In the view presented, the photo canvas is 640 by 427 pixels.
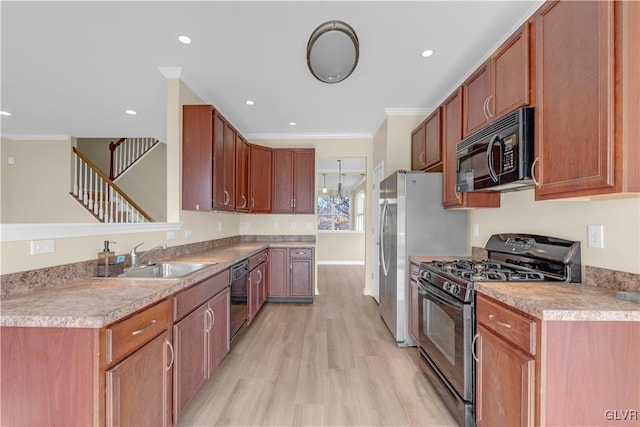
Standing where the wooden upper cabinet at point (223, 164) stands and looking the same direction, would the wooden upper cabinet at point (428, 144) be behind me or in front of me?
in front

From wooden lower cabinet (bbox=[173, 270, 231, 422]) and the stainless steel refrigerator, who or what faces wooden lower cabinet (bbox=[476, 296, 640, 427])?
wooden lower cabinet (bbox=[173, 270, 231, 422])

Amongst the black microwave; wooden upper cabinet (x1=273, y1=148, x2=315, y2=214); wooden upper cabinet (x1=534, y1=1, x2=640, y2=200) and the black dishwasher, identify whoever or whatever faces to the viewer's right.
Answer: the black dishwasher

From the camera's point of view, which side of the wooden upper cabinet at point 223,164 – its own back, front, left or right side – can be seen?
right

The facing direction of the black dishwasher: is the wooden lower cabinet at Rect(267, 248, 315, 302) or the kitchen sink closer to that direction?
the wooden lower cabinet

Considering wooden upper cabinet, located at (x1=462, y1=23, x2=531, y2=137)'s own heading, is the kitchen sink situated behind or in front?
in front

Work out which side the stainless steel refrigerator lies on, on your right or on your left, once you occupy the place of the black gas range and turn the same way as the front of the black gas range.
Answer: on your right

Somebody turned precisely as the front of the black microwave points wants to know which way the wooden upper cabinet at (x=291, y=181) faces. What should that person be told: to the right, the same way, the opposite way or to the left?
to the left

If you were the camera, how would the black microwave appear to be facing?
facing the viewer and to the left of the viewer
